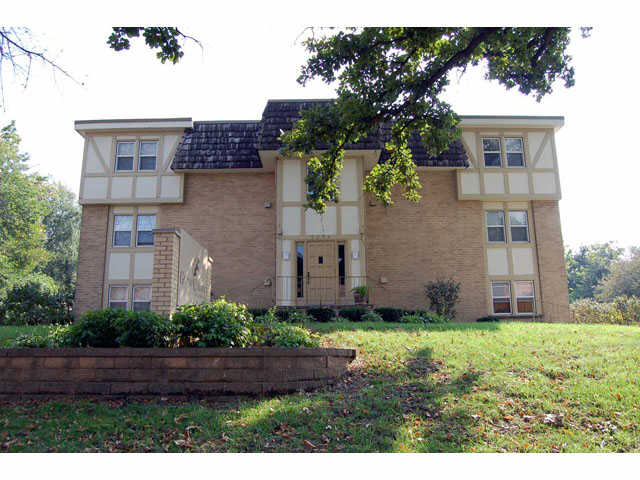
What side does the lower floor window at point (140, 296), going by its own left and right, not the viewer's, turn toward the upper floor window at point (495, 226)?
left

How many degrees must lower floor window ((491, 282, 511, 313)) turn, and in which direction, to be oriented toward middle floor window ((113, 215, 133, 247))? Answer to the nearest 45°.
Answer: approximately 45° to its right

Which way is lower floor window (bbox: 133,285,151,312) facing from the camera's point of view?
toward the camera

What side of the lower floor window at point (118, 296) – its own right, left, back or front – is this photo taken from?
front

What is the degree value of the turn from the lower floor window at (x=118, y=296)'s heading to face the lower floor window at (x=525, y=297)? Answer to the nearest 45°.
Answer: approximately 45° to its left

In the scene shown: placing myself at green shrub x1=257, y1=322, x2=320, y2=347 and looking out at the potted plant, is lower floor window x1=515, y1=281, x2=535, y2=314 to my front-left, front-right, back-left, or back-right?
front-right

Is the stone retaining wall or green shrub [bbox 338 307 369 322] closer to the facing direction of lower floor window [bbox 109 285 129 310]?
the stone retaining wall

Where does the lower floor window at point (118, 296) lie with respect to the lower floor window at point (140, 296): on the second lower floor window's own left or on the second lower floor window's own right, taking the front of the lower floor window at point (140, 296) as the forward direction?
on the second lower floor window's own right

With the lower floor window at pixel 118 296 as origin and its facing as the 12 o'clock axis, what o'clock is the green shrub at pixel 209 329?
The green shrub is roughly at 12 o'clock from the lower floor window.
